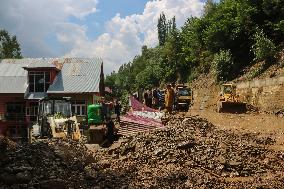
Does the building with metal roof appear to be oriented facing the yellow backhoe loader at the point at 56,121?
yes

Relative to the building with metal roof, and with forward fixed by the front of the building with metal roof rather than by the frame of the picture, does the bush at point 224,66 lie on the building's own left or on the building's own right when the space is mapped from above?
on the building's own left

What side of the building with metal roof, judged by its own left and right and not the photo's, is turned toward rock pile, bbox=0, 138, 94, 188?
front

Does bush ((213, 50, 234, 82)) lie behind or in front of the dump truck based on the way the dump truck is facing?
behind

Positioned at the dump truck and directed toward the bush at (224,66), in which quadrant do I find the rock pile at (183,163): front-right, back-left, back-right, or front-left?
back-right

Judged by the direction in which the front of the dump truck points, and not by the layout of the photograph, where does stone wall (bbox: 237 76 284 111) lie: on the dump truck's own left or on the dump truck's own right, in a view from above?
on the dump truck's own left

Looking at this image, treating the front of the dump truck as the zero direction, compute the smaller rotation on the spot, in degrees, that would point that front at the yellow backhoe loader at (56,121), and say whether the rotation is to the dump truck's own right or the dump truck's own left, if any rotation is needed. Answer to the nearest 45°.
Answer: approximately 45° to the dump truck's own right

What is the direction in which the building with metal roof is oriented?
toward the camera

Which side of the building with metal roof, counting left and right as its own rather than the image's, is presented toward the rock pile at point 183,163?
front

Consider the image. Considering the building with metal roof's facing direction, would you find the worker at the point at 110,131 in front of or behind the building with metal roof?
in front

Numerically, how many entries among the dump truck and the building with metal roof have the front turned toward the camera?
2

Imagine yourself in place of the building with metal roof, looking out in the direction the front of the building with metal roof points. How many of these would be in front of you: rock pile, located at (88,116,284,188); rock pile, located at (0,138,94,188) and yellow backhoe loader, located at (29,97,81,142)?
3

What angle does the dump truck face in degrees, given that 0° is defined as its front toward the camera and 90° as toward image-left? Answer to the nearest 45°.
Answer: approximately 0°
